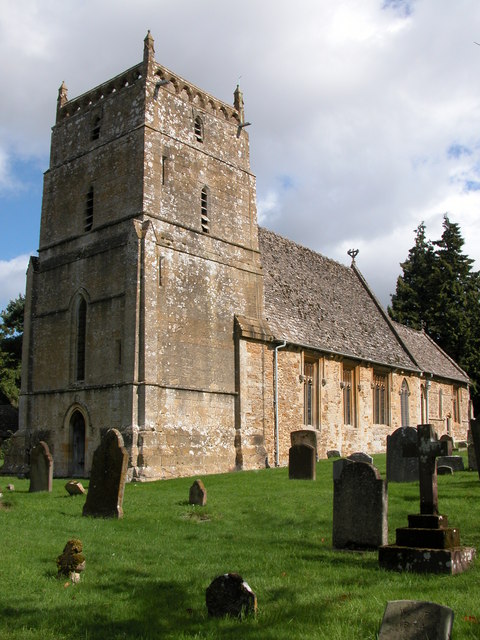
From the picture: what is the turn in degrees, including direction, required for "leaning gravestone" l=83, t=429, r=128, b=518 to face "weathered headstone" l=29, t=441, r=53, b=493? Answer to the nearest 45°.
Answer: approximately 135° to its right

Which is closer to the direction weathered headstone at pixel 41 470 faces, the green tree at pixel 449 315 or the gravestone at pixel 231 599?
the gravestone

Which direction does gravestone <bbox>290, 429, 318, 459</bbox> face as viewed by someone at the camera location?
facing the viewer

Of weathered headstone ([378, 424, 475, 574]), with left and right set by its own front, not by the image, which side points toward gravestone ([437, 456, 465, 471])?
back

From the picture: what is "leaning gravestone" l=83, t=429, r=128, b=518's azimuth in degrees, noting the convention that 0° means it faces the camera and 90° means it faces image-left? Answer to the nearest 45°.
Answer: approximately 45°

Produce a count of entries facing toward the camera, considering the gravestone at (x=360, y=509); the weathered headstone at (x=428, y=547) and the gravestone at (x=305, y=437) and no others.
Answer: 3

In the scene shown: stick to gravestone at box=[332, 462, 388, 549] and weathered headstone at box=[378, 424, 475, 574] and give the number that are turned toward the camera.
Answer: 2

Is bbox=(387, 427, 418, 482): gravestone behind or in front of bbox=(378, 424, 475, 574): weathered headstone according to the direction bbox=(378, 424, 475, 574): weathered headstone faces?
behind

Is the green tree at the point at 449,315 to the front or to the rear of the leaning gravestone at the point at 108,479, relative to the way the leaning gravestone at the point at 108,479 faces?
to the rear

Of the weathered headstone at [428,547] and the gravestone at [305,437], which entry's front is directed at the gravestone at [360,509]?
the gravestone at [305,437]

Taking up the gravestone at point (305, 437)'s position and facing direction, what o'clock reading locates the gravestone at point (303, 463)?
the gravestone at point (303, 463) is roughly at 12 o'clock from the gravestone at point (305, 437).

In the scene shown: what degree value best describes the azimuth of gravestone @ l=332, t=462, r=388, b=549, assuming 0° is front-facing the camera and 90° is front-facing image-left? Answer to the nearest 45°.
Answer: approximately 0°

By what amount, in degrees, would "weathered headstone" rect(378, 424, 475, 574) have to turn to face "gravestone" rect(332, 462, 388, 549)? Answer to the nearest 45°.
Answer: approximately 135° to its right

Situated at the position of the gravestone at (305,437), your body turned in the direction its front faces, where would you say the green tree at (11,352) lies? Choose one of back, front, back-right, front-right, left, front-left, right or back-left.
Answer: back-right

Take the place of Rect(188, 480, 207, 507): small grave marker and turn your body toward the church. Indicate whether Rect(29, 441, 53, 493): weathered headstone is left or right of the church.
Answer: left

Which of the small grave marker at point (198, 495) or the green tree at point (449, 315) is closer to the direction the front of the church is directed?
the small grave marker

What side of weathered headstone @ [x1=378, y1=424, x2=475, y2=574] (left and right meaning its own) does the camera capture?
front

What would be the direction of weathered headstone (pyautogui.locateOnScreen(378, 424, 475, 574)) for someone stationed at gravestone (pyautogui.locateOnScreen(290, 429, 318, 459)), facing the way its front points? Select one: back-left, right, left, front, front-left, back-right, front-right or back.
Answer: front

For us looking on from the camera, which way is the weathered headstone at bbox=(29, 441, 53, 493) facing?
facing the viewer and to the left of the viewer
